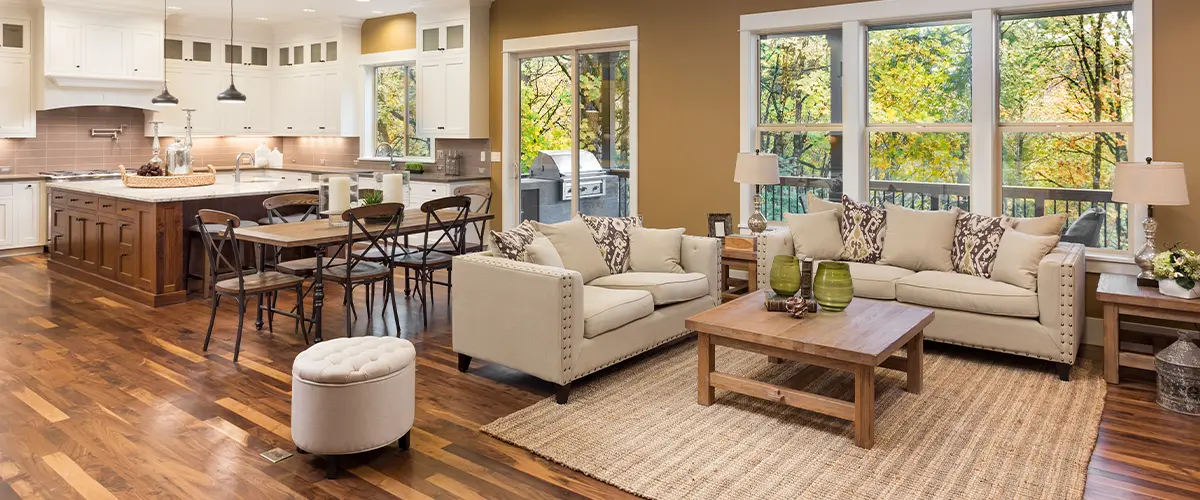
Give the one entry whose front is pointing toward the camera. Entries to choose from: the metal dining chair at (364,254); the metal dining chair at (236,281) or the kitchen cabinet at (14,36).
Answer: the kitchen cabinet

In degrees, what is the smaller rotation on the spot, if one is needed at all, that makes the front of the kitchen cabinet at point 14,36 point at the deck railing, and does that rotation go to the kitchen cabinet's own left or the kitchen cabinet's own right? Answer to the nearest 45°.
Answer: approximately 45° to the kitchen cabinet's own left

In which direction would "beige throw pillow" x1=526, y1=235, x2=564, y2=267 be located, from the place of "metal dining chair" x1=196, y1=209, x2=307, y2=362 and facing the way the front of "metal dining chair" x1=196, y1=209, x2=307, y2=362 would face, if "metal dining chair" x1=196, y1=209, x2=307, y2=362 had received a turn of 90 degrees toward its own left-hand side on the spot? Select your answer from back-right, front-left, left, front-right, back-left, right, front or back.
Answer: back

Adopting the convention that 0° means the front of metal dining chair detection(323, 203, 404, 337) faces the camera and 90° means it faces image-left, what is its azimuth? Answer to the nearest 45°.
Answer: approximately 135°

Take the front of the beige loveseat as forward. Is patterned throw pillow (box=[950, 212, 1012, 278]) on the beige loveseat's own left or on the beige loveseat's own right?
on the beige loveseat's own left

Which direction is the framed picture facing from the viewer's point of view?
toward the camera

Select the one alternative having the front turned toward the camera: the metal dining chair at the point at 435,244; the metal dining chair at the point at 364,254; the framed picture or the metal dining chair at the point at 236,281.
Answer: the framed picture

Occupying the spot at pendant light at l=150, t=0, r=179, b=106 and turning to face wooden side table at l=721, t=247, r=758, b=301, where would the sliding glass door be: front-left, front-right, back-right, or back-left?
front-left

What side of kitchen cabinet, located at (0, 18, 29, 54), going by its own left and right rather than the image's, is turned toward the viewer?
front

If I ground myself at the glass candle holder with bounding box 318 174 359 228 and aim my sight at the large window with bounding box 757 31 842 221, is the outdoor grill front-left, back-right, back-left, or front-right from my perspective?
front-left

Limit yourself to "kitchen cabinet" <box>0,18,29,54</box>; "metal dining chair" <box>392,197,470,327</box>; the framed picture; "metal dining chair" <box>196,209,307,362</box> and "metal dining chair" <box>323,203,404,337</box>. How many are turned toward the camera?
2

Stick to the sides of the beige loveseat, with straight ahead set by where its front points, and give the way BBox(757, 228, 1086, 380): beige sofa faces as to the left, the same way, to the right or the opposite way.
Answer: to the right

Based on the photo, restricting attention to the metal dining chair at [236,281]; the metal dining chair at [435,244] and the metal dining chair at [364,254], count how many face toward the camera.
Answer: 0

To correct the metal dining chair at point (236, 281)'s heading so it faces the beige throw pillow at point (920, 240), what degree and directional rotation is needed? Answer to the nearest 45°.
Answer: approximately 45° to its right
